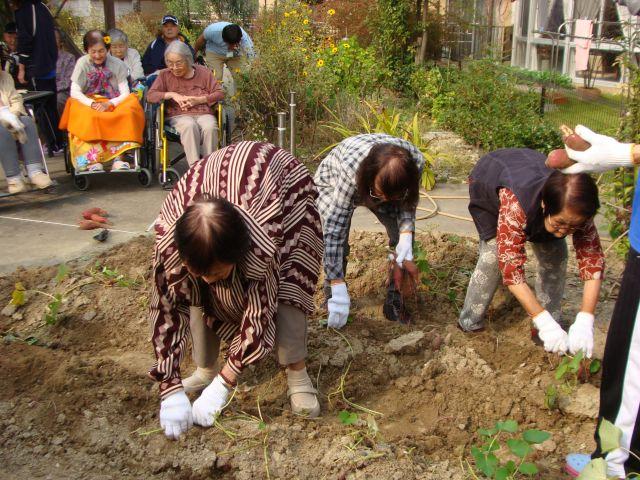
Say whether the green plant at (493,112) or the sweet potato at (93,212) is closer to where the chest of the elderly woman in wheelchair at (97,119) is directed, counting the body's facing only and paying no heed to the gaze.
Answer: the sweet potato

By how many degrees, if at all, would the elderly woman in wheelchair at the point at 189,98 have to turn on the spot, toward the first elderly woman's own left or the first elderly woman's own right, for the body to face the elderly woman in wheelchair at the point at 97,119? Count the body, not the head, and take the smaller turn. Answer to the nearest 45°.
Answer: approximately 90° to the first elderly woman's own right

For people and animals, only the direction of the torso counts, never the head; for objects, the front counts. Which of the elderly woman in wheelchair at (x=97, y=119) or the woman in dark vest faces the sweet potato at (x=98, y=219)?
the elderly woman in wheelchair

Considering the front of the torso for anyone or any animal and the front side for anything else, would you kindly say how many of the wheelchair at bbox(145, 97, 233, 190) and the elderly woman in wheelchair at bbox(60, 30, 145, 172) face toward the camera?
2

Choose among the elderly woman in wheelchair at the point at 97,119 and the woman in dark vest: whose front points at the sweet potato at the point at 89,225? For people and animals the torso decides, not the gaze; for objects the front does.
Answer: the elderly woman in wheelchair

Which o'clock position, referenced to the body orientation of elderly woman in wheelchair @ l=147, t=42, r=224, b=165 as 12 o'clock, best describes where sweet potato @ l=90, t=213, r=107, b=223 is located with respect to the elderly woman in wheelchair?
The sweet potato is roughly at 1 o'clock from the elderly woman in wheelchair.

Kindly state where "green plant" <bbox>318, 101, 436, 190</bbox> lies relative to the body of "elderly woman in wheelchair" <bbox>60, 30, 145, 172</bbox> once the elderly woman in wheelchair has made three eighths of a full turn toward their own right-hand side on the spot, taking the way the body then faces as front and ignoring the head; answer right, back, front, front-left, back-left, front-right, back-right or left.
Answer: back-right

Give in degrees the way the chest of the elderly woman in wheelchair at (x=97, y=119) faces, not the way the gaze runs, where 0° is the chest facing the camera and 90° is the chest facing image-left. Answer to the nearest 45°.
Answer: approximately 0°

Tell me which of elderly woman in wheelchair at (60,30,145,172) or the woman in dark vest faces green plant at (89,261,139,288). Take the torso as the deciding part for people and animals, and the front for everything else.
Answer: the elderly woman in wheelchair

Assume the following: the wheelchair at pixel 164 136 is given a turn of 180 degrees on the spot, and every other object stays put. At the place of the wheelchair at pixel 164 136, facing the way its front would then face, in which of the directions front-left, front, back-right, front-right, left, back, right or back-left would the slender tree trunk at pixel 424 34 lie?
front-right

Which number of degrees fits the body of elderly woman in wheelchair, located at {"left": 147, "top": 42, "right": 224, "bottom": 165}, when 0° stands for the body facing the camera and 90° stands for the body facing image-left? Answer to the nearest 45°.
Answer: approximately 0°

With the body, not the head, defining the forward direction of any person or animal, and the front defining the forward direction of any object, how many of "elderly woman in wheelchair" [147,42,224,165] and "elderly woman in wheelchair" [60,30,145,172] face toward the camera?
2
